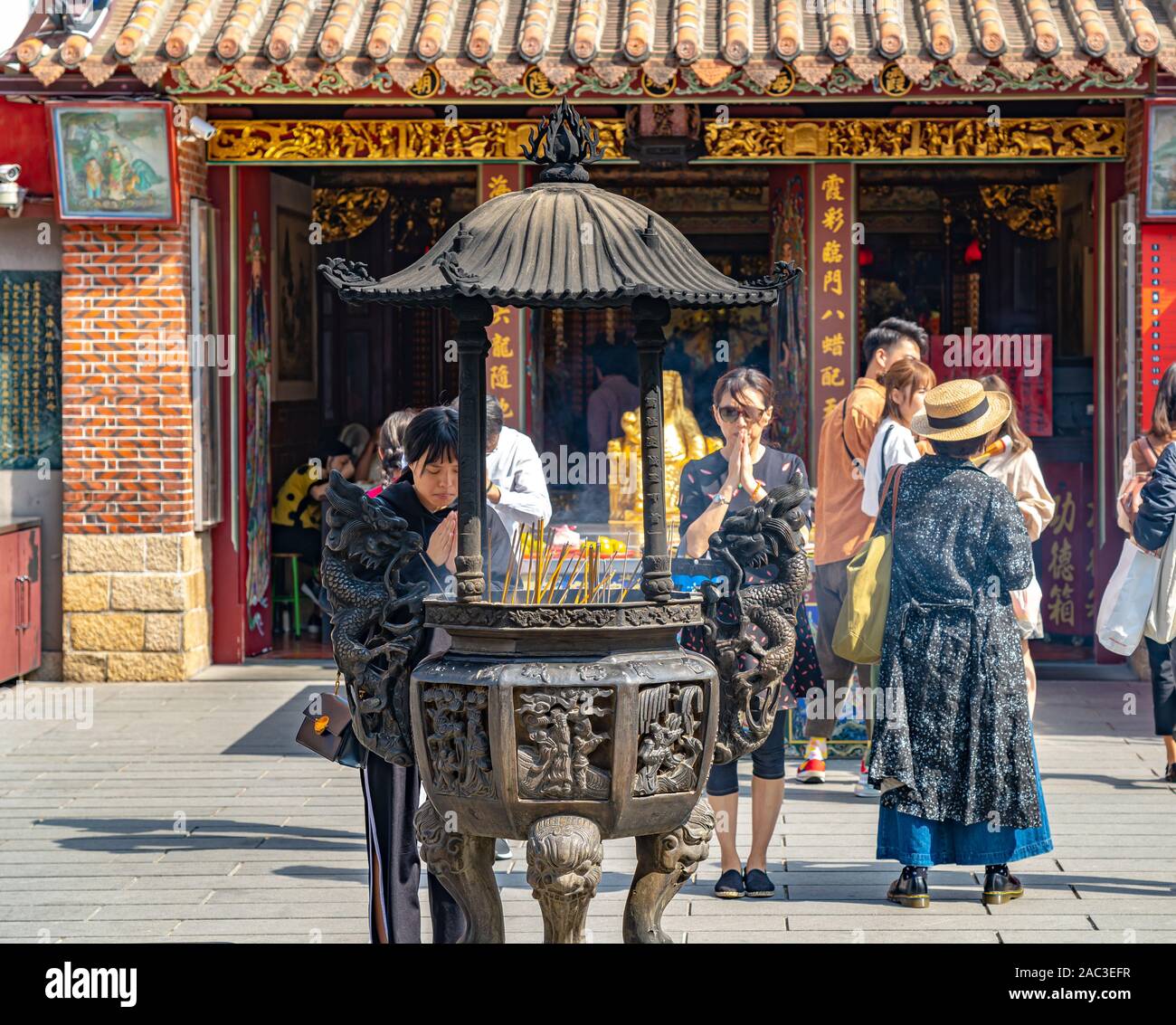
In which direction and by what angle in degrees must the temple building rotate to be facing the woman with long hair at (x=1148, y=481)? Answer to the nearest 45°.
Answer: approximately 45° to its left

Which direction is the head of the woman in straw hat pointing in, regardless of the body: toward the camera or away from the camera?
away from the camera

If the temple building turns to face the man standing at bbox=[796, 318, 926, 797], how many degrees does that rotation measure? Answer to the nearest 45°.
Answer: approximately 45° to its left
